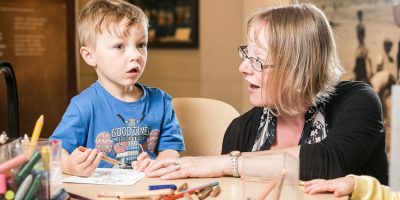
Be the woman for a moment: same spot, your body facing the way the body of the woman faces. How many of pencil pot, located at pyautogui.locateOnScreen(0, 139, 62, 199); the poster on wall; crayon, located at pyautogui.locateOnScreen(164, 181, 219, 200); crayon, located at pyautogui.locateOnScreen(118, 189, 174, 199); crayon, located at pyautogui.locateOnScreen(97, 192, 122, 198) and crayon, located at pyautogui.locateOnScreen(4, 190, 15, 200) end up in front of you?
5

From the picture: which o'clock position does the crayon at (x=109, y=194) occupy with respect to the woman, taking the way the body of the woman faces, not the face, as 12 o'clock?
The crayon is roughly at 12 o'clock from the woman.

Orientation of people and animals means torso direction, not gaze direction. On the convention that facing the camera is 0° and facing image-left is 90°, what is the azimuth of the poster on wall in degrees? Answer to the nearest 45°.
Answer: approximately 0°

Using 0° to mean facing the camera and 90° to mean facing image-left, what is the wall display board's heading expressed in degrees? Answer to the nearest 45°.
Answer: approximately 0°

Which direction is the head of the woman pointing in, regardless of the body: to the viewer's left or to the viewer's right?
to the viewer's left

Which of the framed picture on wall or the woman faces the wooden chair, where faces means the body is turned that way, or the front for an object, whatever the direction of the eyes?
the framed picture on wall

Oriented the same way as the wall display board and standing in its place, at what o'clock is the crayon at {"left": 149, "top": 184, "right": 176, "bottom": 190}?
The crayon is roughly at 12 o'clock from the wall display board.

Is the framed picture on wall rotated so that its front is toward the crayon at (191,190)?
yes

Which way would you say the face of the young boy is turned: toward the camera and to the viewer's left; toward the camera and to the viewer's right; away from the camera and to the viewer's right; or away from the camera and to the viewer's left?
toward the camera and to the viewer's right
